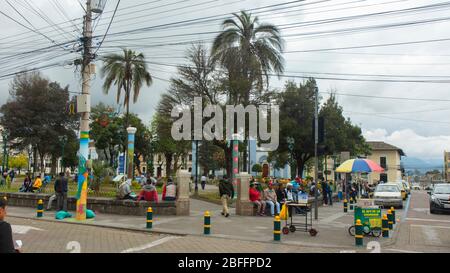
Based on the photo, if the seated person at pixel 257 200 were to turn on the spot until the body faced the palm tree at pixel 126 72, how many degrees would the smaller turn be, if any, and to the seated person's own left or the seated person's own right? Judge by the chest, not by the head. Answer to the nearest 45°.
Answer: approximately 180°

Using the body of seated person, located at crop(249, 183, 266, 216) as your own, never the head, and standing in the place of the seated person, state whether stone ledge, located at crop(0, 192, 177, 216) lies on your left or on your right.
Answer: on your right

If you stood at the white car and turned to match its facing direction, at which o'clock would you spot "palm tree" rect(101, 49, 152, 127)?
The palm tree is roughly at 3 o'clock from the white car.
